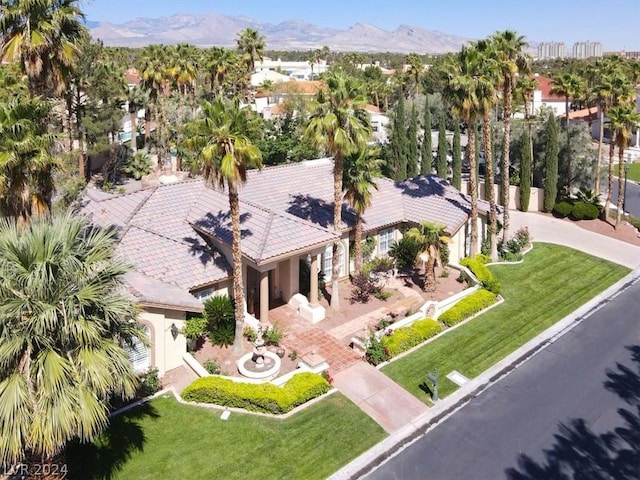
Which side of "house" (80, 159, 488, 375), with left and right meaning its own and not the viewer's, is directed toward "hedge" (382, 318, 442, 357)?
front

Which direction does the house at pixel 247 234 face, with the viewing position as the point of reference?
facing the viewer and to the right of the viewer

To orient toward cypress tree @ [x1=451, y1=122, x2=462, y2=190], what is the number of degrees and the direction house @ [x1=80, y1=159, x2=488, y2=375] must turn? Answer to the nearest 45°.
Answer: approximately 90° to its left

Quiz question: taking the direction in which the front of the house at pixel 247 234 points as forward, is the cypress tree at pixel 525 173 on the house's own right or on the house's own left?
on the house's own left

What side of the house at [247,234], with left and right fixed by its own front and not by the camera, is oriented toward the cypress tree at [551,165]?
left

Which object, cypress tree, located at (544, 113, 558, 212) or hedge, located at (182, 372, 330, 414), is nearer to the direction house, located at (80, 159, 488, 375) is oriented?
the hedge

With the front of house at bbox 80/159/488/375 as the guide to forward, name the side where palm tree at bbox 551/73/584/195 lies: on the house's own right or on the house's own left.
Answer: on the house's own left

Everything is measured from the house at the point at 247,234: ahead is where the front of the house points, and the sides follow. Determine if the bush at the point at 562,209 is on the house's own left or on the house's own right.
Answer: on the house's own left

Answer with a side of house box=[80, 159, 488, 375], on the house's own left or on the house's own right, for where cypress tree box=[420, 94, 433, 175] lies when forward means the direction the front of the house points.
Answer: on the house's own left

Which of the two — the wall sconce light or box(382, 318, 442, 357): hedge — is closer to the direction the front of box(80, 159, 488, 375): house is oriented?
the hedge
